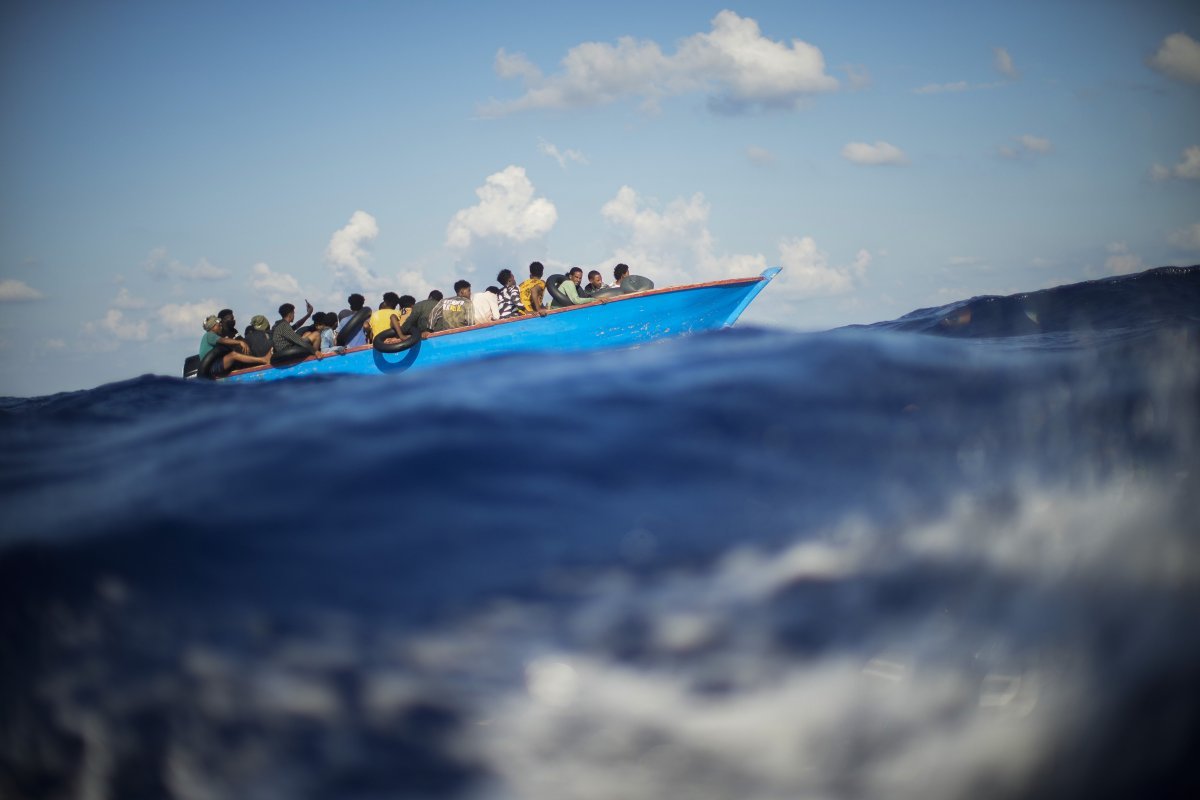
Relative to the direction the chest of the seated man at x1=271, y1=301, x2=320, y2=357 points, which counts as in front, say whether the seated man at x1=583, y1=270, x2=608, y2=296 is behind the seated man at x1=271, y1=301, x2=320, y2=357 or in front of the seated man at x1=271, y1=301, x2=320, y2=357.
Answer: in front

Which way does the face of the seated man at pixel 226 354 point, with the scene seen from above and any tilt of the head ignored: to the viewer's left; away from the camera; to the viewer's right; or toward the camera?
to the viewer's right

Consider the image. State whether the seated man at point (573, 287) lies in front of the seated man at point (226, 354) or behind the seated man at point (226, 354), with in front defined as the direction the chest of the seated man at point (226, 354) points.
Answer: in front

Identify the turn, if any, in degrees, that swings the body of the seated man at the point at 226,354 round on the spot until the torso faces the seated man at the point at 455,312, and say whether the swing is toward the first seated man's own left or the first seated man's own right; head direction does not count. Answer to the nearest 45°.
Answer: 0° — they already face them

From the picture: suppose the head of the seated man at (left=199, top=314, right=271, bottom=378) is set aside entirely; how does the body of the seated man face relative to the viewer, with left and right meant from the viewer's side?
facing to the right of the viewer

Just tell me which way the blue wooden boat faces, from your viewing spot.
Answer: facing to the right of the viewer
